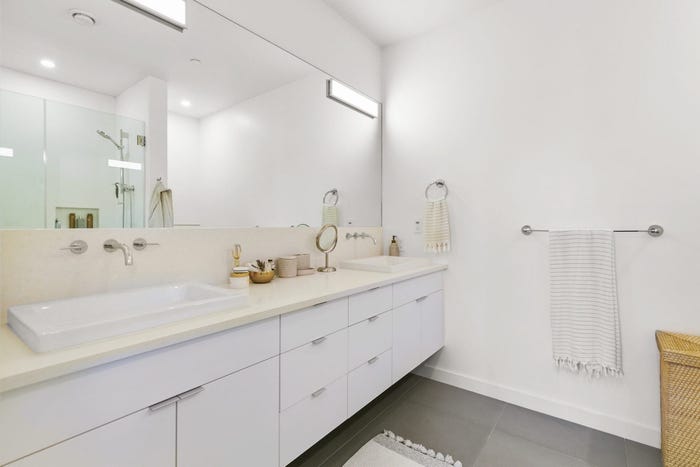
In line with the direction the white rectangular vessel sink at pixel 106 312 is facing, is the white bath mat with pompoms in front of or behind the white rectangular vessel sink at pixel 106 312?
in front

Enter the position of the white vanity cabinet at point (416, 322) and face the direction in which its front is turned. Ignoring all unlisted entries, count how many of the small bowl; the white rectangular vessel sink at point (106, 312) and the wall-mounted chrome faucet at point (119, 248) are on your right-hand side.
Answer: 3

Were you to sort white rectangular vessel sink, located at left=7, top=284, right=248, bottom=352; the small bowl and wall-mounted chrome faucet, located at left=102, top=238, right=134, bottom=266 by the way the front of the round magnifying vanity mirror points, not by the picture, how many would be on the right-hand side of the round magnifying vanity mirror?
3

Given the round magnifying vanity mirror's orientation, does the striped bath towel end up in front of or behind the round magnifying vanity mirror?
in front

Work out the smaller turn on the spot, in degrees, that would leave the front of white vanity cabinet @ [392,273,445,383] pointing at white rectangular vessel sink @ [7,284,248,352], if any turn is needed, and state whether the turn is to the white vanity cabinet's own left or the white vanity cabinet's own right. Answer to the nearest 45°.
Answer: approximately 90° to the white vanity cabinet's own right

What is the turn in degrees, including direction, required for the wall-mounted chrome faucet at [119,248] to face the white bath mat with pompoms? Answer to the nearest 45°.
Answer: approximately 45° to its left

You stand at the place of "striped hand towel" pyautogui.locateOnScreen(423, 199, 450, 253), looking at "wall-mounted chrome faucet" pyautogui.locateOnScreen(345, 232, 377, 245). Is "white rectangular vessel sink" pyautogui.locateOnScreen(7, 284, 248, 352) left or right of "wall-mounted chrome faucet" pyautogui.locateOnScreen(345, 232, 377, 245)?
left

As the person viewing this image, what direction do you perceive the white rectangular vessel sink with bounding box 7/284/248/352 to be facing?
facing the viewer and to the right of the viewer
